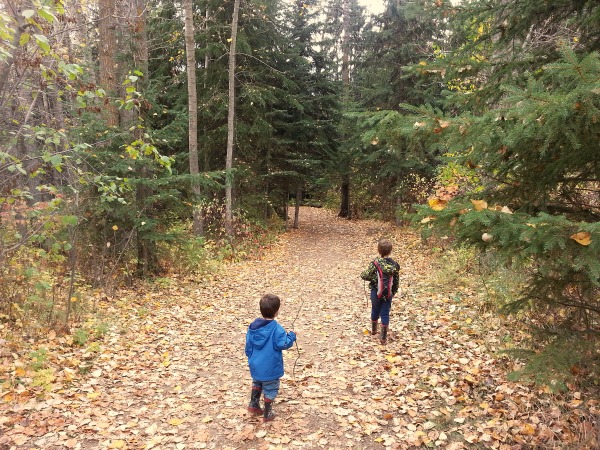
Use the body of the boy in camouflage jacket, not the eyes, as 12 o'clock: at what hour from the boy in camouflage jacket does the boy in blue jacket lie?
The boy in blue jacket is roughly at 7 o'clock from the boy in camouflage jacket.

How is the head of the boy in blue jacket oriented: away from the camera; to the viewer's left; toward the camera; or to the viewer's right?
away from the camera

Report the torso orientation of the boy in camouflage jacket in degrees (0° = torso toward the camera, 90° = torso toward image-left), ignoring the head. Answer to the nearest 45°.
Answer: approximately 180°

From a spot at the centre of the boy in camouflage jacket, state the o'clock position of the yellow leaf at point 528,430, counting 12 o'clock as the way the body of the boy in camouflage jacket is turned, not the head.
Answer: The yellow leaf is roughly at 5 o'clock from the boy in camouflage jacket.

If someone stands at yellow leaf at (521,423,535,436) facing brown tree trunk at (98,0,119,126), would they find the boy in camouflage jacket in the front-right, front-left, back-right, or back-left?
front-right

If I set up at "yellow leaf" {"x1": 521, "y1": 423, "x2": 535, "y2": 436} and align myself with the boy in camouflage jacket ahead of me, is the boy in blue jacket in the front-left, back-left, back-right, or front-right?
front-left

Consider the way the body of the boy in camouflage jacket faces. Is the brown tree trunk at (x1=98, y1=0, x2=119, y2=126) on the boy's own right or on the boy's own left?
on the boy's own left

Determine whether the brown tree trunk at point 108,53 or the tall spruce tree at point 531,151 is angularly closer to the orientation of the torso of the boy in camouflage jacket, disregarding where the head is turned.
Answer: the brown tree trunk

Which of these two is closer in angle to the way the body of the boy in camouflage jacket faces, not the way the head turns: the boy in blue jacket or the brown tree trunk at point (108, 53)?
the brown tree trunk
